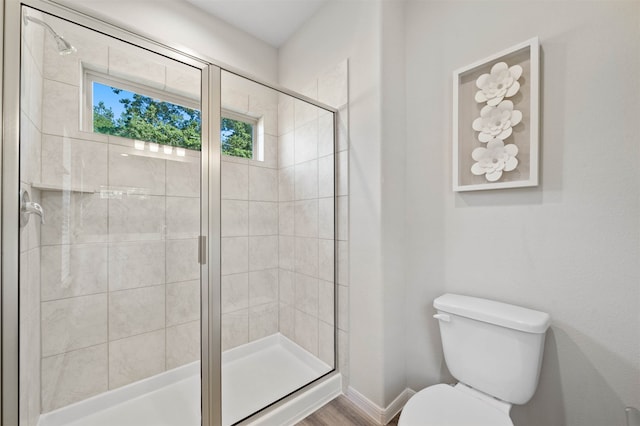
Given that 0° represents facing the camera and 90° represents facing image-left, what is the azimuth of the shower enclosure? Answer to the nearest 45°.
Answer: approximately 315°

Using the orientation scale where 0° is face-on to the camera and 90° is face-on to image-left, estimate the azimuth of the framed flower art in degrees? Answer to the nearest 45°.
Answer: approximately 45°
